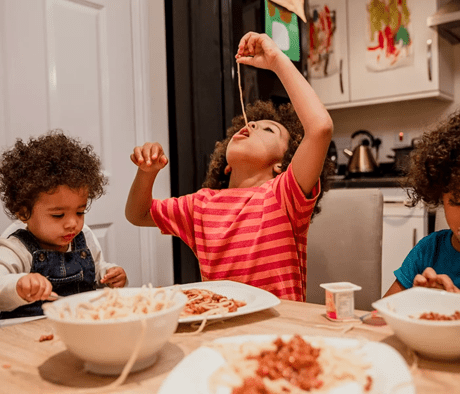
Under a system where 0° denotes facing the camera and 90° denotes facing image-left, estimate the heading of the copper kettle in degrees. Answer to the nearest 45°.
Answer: approximately 90°

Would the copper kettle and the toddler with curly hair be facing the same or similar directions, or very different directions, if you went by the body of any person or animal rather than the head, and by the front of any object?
very different directions

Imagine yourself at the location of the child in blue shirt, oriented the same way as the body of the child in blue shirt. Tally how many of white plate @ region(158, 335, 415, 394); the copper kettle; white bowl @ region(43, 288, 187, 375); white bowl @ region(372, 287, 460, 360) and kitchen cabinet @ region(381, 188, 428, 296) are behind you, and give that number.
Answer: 2

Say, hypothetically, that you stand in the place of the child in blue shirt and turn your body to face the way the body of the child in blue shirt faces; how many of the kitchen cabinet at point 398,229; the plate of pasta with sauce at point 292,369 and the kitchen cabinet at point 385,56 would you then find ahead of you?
1

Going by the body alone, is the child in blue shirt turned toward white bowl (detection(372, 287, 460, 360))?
yes

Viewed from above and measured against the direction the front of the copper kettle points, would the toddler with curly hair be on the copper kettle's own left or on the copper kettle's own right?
on the copper kettle's own left

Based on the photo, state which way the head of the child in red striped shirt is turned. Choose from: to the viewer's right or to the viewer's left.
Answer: to the viewer's left

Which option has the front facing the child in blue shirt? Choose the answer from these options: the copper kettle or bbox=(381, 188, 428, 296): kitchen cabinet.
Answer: the kitchen cabinet

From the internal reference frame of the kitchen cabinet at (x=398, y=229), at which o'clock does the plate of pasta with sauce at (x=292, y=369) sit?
The plate of pasta with sauce is roughly at 12 o'clock from the kitchen cabinet.

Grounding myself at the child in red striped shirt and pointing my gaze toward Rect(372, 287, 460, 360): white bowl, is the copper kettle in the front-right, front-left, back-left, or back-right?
back-left

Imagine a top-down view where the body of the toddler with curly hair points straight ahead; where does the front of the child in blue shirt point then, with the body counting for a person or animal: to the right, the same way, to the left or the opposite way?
to the right
